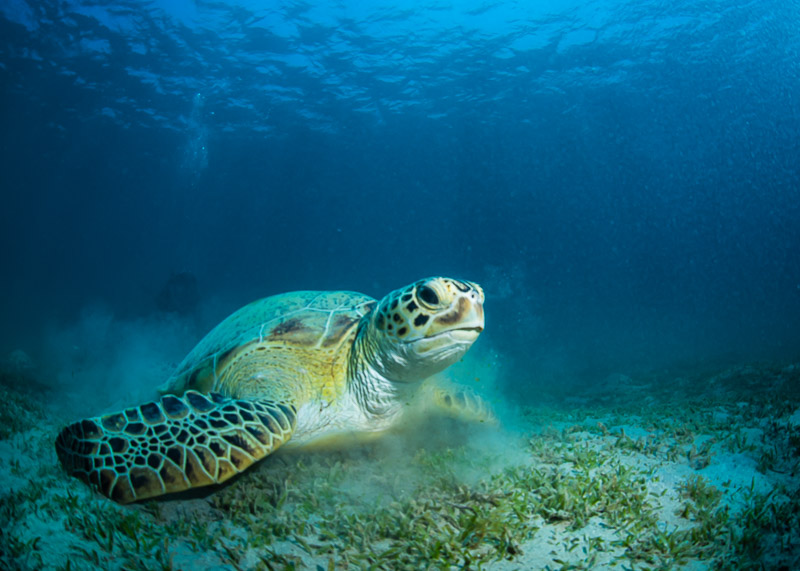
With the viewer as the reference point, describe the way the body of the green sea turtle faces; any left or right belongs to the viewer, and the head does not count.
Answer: facing the viewer and to the right of the viewer
